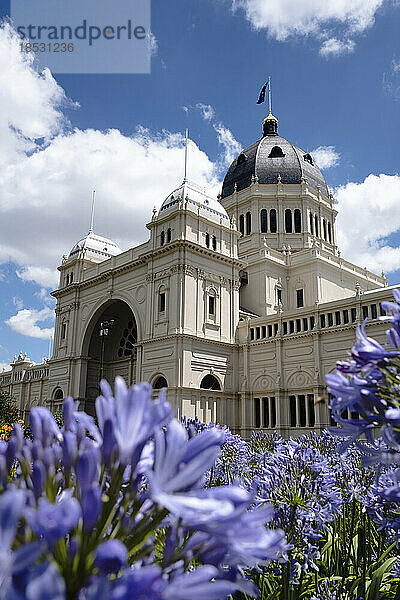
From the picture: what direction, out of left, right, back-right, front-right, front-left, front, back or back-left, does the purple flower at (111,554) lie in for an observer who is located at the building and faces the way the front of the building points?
front-left

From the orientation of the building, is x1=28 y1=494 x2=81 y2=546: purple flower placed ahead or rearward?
ahead

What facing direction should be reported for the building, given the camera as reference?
facing the viewer and to the left of the viewer
